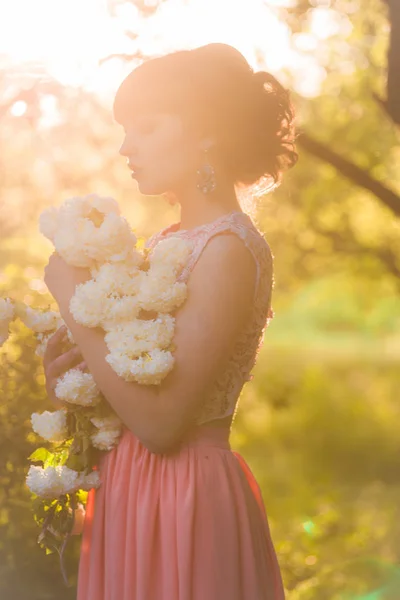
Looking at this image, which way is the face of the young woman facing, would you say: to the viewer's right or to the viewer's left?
to the viewer's left

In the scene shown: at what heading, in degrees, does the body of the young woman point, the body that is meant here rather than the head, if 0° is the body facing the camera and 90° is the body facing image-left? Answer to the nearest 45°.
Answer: approximately 90°
